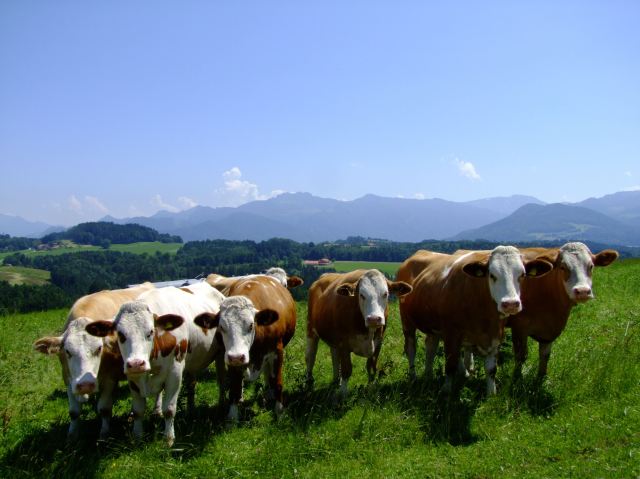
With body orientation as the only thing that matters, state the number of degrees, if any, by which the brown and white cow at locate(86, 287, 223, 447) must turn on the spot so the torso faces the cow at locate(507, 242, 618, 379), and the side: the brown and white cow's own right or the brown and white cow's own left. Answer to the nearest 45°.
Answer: approximately 135° to the brown and white cow's own left

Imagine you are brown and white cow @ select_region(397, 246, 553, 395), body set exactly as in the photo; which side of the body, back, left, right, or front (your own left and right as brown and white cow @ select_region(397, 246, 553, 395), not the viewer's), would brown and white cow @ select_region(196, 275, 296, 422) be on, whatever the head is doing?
right

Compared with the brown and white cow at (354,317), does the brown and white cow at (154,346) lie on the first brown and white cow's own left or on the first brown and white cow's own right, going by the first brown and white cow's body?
on the first brown and white cow's own right

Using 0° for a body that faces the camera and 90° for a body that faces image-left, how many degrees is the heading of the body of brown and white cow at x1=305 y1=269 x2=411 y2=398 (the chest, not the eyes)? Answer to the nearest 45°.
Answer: approximately 315°

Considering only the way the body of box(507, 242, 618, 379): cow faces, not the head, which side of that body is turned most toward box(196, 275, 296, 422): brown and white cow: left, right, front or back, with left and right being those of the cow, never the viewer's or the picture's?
right

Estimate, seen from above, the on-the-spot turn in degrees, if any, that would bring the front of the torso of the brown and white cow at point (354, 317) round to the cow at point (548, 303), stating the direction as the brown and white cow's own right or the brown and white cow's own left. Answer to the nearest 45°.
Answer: approximately 45° to the brown and white cow's own left
